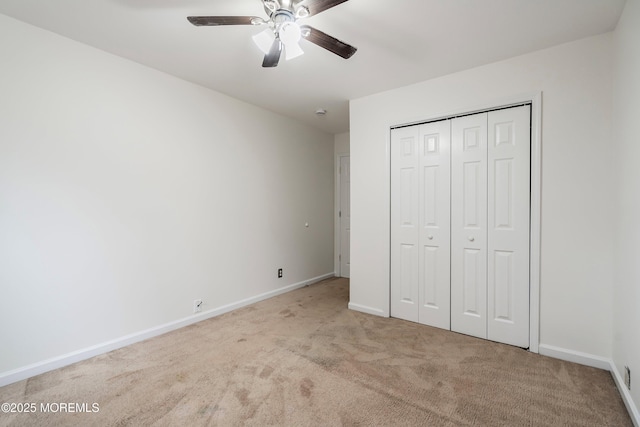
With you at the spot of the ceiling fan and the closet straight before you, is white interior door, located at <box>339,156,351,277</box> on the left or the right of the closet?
left

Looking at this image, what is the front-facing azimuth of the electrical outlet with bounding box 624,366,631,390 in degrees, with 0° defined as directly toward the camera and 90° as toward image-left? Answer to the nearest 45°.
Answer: approximately 90°

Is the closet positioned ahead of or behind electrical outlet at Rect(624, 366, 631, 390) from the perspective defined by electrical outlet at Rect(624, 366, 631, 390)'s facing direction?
ahead

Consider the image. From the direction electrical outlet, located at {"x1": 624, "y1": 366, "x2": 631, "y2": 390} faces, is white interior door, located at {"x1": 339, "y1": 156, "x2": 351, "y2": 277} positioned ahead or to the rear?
ahead
